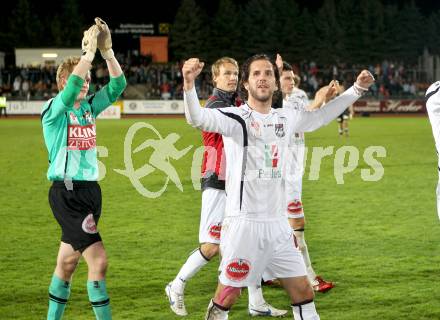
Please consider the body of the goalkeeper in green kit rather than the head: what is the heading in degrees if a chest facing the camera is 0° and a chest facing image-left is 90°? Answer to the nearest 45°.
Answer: approximately 315°

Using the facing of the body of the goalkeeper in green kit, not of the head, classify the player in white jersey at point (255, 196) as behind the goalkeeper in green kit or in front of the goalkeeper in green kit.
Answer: in front
